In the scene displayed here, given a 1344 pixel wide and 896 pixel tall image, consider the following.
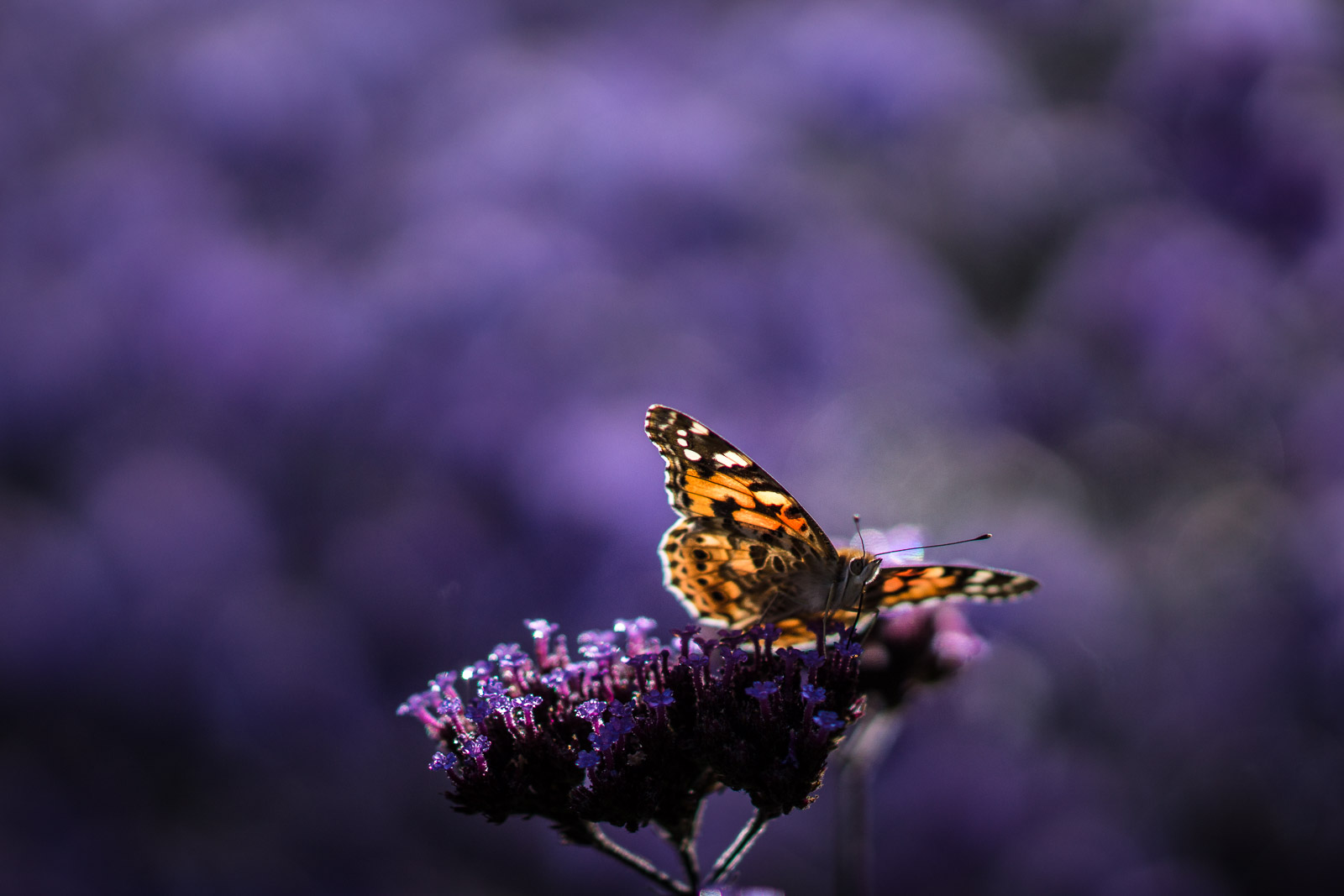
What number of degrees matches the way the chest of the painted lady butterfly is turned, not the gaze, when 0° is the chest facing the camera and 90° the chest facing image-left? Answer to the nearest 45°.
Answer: approximately 315°
